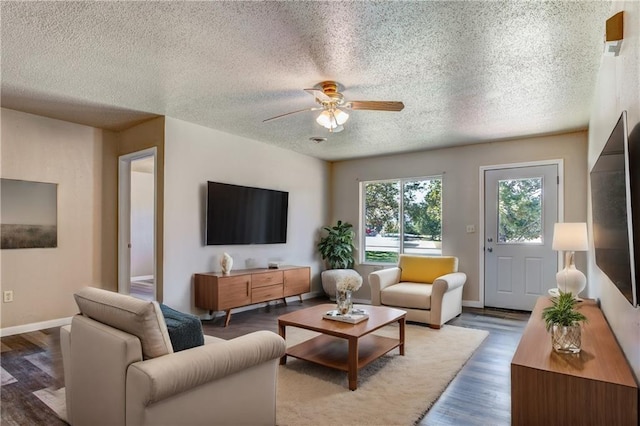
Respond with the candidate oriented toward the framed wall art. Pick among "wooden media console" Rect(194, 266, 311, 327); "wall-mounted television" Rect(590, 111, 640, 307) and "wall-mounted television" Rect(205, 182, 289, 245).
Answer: "wall-mounted television" Rect(590, 111, 640, 307)

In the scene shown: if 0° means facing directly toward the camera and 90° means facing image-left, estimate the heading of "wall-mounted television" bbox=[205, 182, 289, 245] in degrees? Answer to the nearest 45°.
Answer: approximately 315°

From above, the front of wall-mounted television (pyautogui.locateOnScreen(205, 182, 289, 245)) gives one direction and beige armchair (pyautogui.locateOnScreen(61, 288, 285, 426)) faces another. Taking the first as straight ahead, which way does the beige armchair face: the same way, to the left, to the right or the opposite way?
to the left

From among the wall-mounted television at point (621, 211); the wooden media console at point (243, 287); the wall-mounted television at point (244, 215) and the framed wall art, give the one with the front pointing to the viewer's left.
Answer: the wall-mounted television at point (621, 211)

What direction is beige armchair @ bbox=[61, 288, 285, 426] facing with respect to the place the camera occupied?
facing away from the viewer and to the right of the viewer

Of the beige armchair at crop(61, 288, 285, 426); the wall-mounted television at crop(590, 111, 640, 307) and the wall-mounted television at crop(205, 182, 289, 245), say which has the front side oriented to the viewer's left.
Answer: the wall-mounted television at crop(590, 111, 640, 307)

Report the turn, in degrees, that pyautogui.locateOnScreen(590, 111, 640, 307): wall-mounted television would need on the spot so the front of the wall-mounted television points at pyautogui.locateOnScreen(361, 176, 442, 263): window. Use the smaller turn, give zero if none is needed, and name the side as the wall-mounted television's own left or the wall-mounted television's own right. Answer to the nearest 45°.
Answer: approximately 45° to the wall-mounted television's own right

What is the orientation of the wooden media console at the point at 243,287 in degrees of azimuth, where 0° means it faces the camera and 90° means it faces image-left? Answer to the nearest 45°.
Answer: approximately 315°
